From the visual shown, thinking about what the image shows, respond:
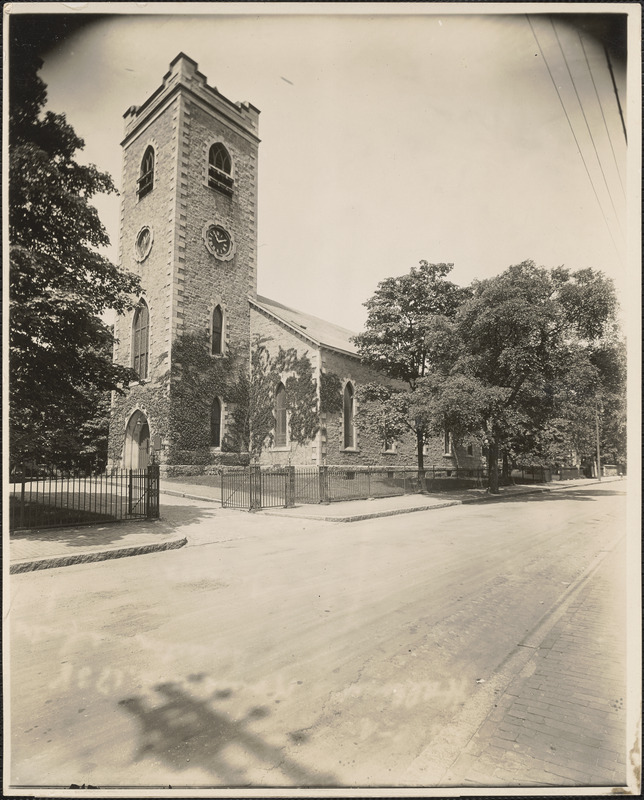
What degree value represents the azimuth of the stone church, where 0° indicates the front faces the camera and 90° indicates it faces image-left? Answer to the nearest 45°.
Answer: approximately 45°

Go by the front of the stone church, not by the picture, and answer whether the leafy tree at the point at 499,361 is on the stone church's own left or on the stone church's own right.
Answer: on the stone church's own left

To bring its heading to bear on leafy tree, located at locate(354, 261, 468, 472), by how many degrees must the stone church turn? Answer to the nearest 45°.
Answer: approximately 135° to its left

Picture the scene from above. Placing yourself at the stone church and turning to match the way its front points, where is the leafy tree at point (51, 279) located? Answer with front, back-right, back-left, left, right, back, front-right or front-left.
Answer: front-left

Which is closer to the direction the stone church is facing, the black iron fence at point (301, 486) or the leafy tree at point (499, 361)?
the black iron fence
